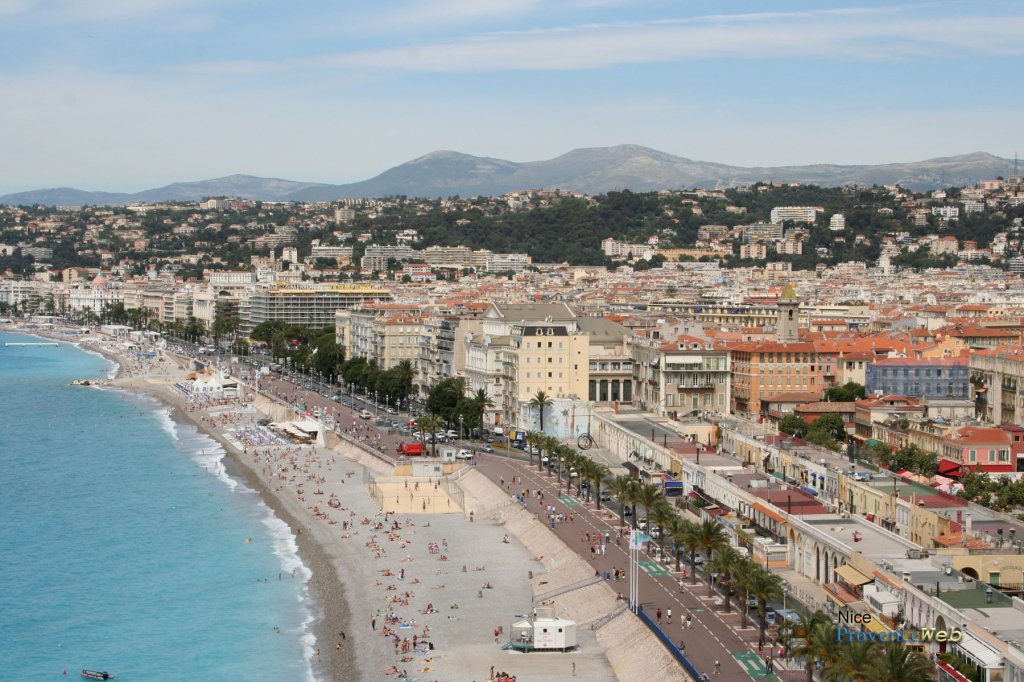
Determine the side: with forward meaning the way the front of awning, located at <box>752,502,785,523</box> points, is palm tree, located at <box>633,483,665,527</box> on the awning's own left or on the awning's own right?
on the awning's own right

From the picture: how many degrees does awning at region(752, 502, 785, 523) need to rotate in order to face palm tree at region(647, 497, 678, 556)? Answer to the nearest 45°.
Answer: approximately 45° to its right

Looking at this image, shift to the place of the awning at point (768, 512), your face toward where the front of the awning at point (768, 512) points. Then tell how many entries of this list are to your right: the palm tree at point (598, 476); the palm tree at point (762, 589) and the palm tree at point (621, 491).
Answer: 2

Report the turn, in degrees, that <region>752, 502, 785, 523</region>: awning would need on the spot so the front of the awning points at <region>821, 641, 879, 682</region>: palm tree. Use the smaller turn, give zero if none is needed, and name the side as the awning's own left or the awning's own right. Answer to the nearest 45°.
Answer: approximately 45° to the awning's own left

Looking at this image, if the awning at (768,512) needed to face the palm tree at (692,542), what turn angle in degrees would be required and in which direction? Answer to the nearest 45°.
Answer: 0° — it already faces it

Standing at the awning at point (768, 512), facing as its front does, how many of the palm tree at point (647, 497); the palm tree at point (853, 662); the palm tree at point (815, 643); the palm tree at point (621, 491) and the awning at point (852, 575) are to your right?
2

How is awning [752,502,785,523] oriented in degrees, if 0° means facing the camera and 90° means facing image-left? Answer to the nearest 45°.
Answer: approximately 45°
